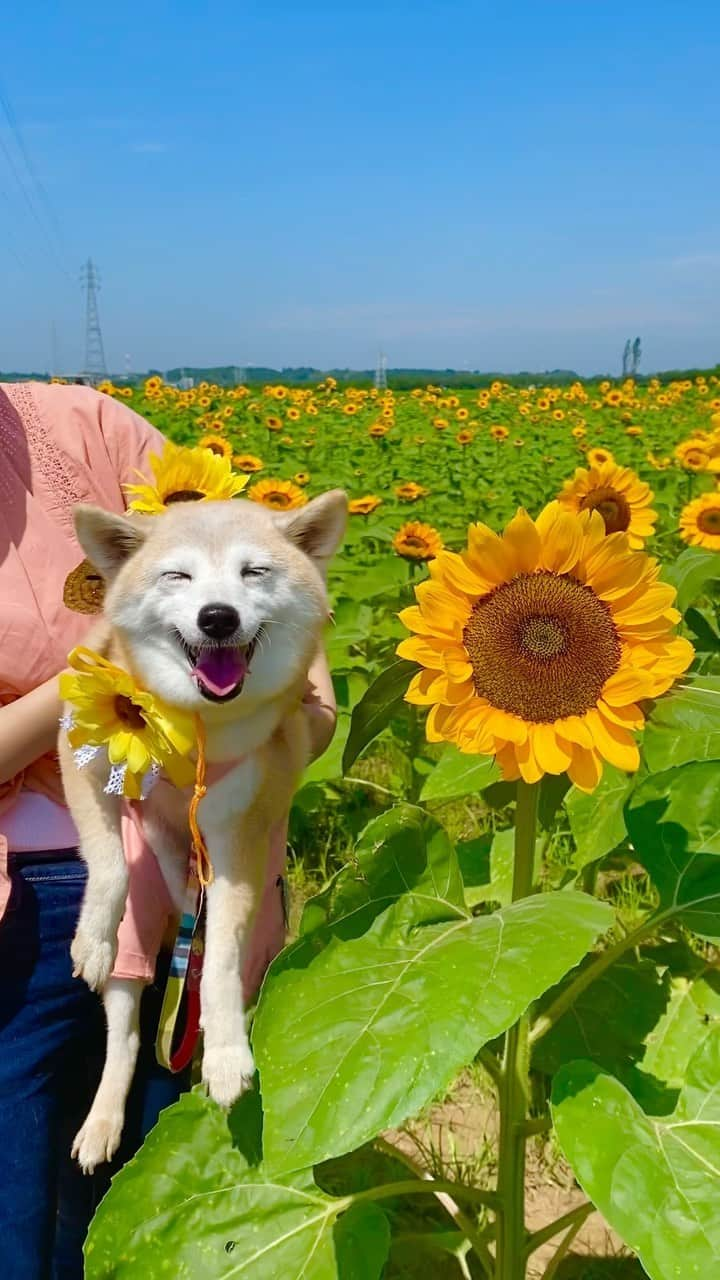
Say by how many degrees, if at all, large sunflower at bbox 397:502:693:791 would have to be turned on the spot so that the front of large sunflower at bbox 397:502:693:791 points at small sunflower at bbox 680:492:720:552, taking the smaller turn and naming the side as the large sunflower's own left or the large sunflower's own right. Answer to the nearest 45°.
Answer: approximately 180°

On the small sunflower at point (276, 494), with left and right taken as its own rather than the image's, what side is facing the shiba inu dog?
front

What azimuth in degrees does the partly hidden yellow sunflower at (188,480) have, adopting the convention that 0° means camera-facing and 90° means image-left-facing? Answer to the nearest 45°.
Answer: approximately 0°

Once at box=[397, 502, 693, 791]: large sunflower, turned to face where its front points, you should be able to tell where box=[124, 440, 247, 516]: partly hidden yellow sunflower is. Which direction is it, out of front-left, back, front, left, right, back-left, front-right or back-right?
back-right

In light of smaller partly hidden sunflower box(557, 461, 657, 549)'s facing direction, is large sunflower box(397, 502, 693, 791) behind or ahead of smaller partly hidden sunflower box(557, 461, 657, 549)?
ahead

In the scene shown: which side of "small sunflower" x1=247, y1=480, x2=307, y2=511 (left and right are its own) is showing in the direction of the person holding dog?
front

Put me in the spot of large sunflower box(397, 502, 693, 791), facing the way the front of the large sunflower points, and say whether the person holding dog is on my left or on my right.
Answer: on my right

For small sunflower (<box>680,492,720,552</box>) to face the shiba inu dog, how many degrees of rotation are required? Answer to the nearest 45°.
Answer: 0° — it already faces it

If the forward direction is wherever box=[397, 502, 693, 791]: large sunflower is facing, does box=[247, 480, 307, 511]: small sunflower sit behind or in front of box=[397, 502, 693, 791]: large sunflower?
behind

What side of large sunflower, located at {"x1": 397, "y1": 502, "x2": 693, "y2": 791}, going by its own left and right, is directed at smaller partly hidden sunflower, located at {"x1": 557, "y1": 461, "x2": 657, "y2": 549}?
back

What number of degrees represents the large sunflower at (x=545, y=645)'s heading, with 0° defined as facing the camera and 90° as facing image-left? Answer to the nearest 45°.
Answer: approximately 0°
